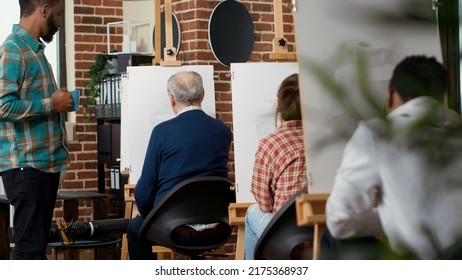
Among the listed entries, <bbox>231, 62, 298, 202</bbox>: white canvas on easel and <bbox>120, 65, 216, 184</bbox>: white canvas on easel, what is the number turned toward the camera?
2

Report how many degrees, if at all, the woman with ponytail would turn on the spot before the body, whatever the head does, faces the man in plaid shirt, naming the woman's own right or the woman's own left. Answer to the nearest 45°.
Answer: approximately 45° to the woman's own left

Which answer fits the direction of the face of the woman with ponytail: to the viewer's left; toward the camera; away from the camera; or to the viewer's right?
away from the camera

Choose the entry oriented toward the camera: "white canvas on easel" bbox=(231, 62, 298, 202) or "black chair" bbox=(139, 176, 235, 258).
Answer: the white canvas on easel

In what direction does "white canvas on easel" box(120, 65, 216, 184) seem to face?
toward the camera

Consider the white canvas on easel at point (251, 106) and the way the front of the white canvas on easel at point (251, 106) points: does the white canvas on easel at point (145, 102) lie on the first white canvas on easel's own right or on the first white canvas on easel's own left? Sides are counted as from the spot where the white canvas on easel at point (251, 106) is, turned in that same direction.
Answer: on the first white canvas on easel's own right

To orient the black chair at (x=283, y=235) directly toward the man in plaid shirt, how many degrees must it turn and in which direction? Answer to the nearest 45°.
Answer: approximately 45° to its left

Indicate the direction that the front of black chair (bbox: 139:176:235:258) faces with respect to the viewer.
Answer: facing away from the viewer and to the left of the viewer

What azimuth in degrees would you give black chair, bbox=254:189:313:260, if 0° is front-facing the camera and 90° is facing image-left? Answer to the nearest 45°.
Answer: approximately 135°

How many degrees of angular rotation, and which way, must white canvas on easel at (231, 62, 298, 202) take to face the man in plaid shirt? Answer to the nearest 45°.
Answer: approximately 45° to its right

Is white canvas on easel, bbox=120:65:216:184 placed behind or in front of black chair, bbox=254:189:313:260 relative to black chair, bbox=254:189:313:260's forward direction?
in front

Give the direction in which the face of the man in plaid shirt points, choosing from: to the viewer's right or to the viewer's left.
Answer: to the viewer's right

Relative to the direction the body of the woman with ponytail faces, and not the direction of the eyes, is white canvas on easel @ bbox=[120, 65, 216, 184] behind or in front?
in front

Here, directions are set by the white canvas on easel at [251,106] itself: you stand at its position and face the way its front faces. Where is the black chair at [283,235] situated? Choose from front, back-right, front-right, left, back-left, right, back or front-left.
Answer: front
